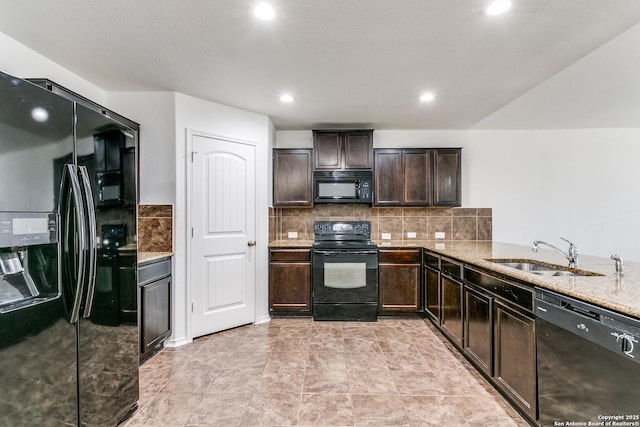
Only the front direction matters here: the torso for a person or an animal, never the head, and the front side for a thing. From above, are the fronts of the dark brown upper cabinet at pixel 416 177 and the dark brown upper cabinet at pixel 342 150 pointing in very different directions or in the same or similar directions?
same or similar directions

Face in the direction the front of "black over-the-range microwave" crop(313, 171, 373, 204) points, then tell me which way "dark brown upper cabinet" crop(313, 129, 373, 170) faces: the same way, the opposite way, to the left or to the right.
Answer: the same way

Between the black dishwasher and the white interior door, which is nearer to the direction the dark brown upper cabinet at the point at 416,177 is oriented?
the black dishwasher

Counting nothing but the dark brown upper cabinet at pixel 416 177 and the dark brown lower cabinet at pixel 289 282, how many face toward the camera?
2

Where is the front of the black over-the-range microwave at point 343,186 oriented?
toward the camera

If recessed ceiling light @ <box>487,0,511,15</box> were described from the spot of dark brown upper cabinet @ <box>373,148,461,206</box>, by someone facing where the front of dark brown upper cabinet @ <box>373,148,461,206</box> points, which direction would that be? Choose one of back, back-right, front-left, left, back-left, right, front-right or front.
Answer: front

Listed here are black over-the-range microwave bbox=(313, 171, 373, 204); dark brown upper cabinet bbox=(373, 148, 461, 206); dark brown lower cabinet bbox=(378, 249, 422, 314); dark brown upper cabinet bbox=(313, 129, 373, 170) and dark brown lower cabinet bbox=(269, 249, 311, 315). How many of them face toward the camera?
5

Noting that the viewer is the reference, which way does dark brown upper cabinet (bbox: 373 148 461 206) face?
facing the viewer

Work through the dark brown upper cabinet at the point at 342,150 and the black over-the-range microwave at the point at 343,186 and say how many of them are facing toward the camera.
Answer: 2

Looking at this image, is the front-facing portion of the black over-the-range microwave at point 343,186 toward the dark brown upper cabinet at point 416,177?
no

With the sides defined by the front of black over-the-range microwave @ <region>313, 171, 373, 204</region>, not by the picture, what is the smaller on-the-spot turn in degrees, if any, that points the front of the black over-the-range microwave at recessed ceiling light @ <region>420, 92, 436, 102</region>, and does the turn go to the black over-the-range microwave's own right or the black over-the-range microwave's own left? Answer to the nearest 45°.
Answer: approximately 45° to the black over-the-range microwave's own left

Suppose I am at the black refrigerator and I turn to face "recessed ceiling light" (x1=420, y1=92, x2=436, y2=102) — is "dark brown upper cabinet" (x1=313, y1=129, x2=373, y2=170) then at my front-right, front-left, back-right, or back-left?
front-left

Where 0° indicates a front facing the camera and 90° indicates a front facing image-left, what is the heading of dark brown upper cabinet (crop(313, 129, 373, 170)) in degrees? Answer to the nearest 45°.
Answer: approximately 0°

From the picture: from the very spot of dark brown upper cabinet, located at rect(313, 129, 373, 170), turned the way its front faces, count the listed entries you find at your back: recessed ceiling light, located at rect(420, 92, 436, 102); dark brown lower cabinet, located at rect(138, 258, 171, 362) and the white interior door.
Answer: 0

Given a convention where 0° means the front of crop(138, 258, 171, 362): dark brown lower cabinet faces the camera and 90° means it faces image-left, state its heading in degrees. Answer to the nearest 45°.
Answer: approximately 315°
